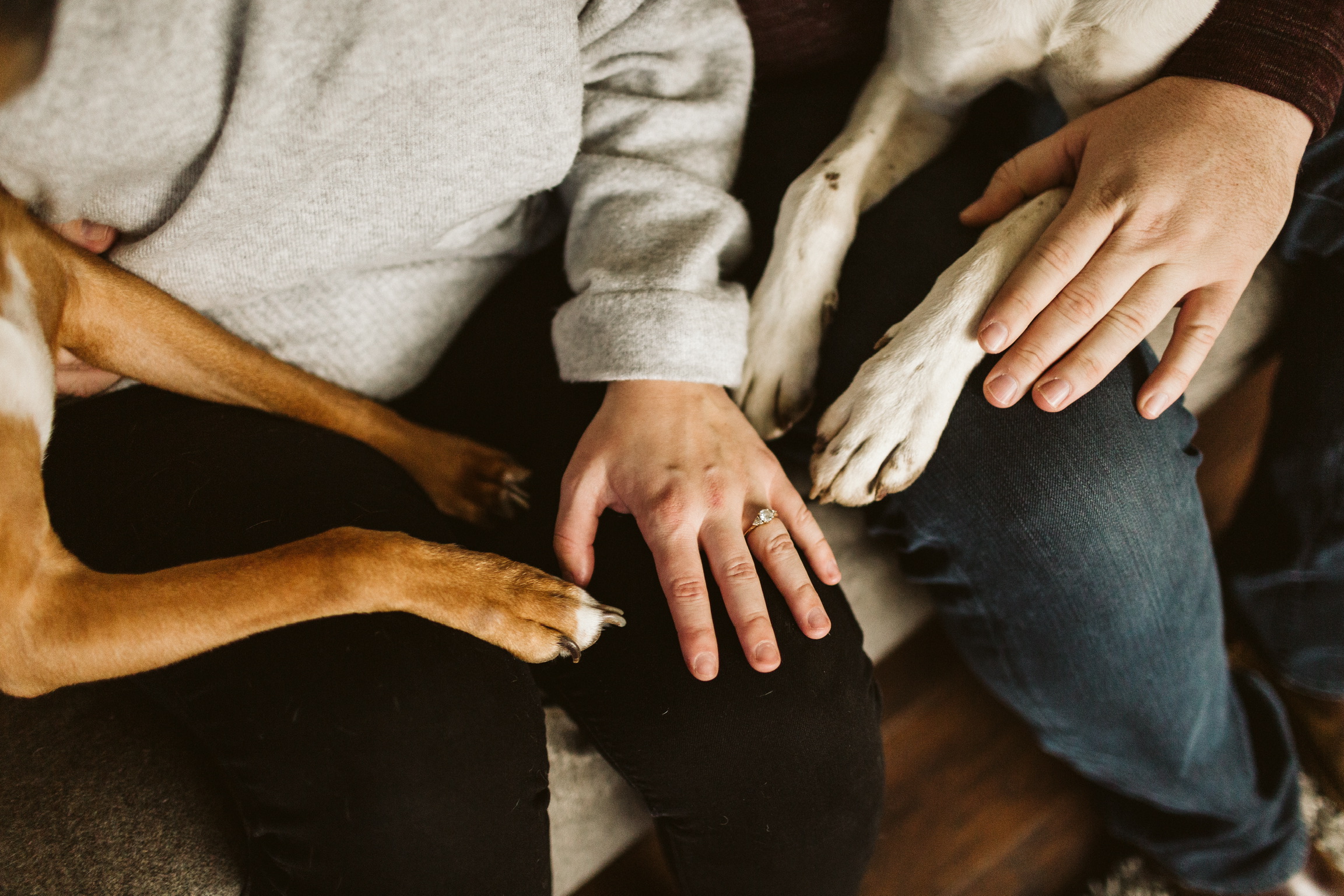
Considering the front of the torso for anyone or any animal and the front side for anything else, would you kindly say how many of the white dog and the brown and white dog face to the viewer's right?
1

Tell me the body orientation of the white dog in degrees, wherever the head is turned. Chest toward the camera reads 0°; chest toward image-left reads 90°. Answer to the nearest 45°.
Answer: approximately 45°

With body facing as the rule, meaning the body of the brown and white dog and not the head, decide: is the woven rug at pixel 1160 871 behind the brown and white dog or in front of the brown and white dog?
in front

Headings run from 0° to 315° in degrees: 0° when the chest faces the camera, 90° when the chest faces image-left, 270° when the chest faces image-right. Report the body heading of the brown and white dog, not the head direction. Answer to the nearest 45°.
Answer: approximately 270°

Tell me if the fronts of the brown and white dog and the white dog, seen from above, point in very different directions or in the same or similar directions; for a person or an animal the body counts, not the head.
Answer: very different directions
